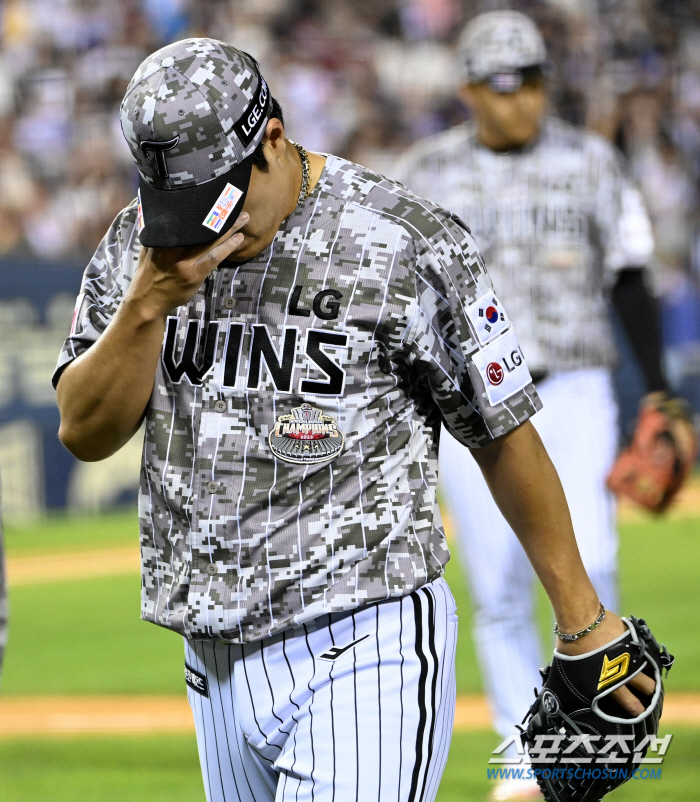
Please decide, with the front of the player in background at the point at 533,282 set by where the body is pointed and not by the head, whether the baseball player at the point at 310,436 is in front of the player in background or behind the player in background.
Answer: in front

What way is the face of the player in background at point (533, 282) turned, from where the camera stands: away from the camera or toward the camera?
toward the camera

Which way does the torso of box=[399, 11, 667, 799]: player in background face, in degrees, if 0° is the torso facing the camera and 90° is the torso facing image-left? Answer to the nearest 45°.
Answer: approximately 0°

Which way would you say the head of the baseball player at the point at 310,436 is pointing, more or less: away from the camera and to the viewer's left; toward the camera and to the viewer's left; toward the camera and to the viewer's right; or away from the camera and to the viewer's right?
toward the camera and to the viewer's left
